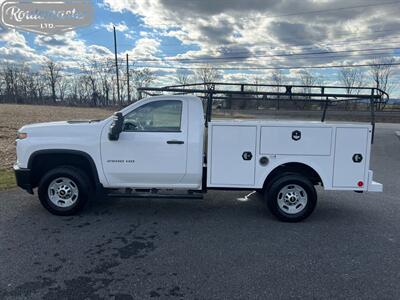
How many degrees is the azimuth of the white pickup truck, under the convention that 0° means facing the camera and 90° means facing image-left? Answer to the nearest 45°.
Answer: approximately 90°
